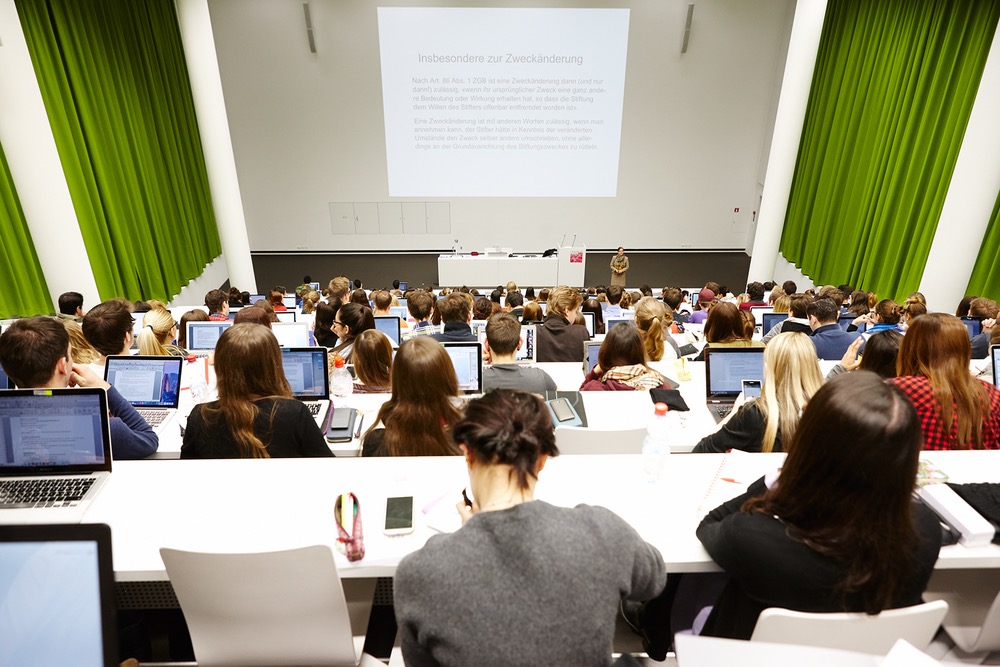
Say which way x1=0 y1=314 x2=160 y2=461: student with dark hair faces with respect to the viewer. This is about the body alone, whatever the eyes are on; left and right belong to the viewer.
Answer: facing away from the viewer and to the right of the viewer

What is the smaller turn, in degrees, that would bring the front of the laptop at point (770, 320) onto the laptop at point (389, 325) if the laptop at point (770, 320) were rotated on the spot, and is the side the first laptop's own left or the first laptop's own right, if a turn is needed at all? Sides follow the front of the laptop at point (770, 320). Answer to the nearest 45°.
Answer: approximately 45° to the first laptop's own right

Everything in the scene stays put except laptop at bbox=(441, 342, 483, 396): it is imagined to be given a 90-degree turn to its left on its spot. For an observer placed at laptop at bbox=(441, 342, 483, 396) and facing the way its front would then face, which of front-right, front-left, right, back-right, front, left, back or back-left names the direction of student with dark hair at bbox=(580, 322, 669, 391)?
front

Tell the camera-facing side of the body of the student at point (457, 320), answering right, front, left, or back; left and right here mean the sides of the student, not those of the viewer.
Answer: back

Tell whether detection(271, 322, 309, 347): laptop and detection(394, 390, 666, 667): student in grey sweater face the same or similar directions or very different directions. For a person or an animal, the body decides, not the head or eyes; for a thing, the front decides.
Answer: very different directions

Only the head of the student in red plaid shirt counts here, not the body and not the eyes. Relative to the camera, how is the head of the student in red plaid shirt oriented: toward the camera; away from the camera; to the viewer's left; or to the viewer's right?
away from the camera

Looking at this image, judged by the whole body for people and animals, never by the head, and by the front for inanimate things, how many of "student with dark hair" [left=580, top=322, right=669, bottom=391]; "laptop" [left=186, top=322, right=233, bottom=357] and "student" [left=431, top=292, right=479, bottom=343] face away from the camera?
2

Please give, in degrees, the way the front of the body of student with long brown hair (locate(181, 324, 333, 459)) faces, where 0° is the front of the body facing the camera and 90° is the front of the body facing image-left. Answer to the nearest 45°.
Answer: approximately 180°

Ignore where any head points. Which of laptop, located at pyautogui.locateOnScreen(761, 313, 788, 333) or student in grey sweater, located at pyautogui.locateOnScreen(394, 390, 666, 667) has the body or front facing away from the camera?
the student in grey sweater

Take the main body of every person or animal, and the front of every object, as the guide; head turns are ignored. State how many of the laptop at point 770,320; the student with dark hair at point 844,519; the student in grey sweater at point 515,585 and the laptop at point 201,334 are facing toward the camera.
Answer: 2

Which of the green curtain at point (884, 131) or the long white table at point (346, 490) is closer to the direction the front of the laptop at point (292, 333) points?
the long white table

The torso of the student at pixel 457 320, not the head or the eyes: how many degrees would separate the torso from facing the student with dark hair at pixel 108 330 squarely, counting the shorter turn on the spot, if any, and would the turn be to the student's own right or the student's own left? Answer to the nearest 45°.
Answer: approximately 90° to the student's own left

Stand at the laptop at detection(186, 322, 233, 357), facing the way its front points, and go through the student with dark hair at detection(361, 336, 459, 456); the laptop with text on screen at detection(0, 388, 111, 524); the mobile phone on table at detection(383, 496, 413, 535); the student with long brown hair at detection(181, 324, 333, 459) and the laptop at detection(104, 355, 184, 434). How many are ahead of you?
5

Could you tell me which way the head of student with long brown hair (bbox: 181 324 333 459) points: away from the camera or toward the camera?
away from the camera

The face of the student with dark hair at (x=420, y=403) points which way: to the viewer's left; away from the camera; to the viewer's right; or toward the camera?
away from the camera

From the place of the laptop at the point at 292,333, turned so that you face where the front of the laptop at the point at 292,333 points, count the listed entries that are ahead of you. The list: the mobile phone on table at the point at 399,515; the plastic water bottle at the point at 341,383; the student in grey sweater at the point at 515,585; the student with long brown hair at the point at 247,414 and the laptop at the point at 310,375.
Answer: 5

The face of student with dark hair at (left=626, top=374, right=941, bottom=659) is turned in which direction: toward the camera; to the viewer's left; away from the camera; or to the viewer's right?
away from the camera

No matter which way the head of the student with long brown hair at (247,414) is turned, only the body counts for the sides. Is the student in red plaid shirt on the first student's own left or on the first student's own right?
on the first student's own right
